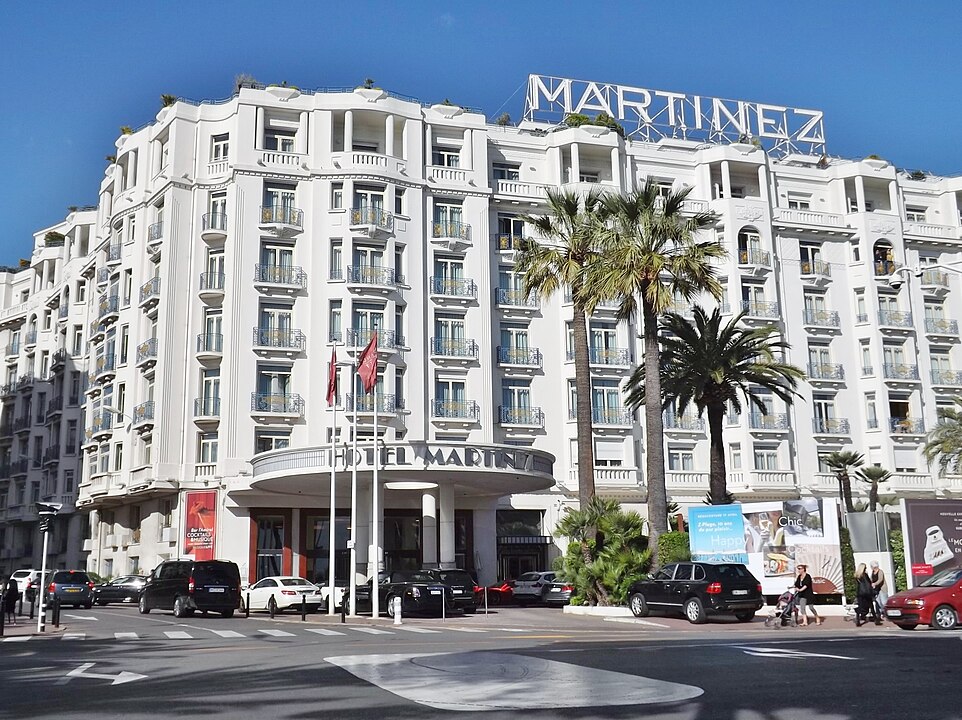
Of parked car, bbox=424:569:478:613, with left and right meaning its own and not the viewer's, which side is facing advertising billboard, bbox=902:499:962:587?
right

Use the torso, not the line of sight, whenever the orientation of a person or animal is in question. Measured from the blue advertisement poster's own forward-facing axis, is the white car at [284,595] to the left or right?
on its right

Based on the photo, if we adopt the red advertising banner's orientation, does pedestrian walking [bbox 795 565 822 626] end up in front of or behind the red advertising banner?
in front

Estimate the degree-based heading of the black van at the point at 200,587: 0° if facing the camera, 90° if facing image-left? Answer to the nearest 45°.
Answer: approximately 135°

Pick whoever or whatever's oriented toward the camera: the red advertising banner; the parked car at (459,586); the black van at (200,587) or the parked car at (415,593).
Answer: the red advertising banner

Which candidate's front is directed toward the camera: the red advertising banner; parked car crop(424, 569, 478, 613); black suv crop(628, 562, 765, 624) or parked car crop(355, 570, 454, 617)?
the red advertising banner

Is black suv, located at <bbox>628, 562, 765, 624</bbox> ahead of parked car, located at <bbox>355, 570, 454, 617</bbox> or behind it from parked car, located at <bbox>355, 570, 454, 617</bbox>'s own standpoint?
behind

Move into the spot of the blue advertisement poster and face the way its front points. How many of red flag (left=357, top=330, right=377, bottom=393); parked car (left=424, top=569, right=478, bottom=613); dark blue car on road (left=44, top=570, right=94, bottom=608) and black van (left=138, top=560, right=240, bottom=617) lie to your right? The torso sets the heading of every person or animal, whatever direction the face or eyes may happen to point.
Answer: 4

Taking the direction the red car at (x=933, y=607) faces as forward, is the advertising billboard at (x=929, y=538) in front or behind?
behind

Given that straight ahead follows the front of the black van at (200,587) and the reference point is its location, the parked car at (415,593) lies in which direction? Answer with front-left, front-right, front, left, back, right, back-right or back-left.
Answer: back-right

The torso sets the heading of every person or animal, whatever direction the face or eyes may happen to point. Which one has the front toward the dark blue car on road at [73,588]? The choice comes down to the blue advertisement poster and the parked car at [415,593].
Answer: the parked car at [415,593]

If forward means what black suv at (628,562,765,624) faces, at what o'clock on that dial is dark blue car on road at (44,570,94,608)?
The dark blue car on road is roughly at 11 o'clock from the black suv.

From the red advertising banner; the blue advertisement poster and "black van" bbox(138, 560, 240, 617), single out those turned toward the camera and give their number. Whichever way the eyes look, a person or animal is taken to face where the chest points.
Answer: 2

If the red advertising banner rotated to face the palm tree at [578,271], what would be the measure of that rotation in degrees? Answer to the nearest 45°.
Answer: approximately 45° to its left

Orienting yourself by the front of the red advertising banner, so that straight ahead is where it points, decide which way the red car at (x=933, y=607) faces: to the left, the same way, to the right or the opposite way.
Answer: to the right

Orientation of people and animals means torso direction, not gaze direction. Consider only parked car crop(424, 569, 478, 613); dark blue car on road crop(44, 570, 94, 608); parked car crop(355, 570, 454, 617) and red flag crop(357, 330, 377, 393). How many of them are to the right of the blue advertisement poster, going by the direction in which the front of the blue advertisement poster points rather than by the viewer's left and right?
4
